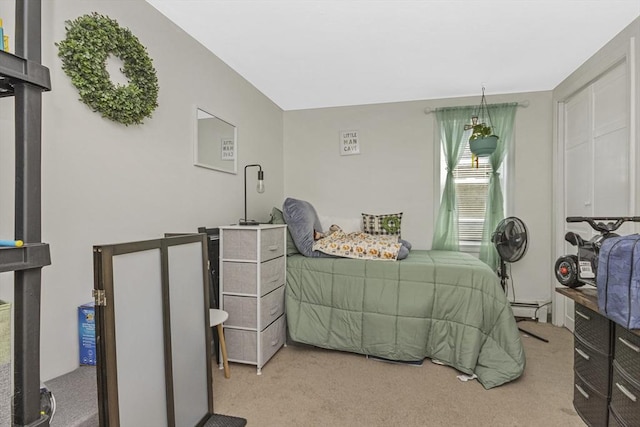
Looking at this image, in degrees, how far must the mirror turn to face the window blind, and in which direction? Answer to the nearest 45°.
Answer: approximately 45° to its left

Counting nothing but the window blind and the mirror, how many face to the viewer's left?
0

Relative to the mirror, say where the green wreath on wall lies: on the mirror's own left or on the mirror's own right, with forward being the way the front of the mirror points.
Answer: on the mirror's own right

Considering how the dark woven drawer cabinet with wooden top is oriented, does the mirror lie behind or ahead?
ahead

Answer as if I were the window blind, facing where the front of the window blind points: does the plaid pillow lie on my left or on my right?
on my right

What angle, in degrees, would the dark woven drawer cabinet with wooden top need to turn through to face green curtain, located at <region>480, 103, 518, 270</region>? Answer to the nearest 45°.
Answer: approximately 90° to its right

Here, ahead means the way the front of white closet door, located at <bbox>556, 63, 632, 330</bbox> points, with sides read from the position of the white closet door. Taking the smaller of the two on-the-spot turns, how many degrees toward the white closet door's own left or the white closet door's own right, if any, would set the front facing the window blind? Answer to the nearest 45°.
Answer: approximately 45° to the white closet door's own right

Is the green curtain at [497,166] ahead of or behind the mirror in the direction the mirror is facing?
ahead

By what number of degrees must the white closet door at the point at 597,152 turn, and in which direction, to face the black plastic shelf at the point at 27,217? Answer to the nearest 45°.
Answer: approximately 45° to its left

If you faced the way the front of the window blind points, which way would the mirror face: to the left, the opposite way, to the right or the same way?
to the left
